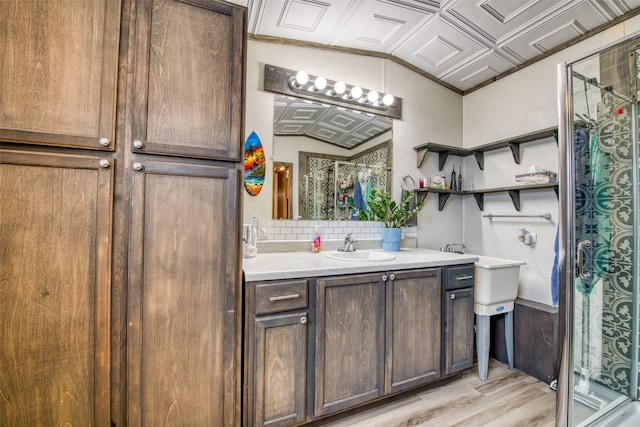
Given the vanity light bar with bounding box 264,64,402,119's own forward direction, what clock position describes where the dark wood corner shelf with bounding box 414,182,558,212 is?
The dark wood corner shelf is roughly at 10 o'clock from the vanity light bar.

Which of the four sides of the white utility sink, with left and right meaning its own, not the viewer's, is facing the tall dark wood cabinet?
right

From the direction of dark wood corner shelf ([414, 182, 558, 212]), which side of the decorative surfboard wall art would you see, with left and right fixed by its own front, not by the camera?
left

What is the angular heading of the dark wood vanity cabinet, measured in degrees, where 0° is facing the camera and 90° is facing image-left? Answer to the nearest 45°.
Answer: approximately 315°

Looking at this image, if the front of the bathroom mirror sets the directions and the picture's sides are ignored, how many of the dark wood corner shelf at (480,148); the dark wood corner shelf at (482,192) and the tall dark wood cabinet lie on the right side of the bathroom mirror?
1

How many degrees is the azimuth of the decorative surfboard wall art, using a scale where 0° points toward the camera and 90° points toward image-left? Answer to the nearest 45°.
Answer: approximately 0°

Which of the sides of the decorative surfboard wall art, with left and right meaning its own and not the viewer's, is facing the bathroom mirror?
left

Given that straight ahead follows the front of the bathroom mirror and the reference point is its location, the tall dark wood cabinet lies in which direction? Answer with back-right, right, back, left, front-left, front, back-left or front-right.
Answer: right

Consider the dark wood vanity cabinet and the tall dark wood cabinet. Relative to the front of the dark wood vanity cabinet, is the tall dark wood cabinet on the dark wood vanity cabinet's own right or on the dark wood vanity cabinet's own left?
on the dark wood vanity cabinet's own right
